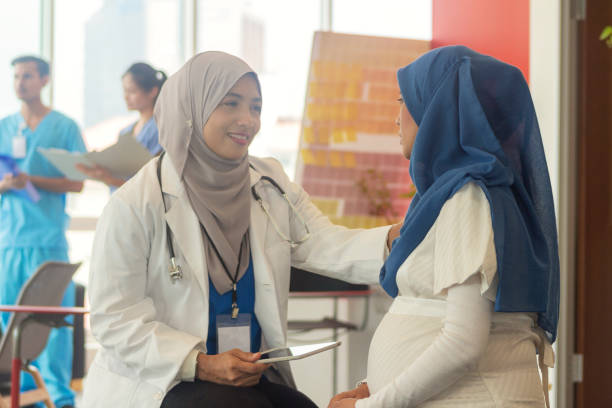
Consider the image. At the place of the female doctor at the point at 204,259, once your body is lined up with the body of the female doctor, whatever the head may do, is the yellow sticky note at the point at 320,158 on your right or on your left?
on your left

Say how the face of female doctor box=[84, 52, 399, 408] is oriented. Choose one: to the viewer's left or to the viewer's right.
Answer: to the viewer's right

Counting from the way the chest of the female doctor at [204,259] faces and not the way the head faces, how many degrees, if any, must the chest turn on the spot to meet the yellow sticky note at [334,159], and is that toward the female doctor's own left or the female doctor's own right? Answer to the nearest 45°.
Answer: approximately 135° to the female doctor's own left

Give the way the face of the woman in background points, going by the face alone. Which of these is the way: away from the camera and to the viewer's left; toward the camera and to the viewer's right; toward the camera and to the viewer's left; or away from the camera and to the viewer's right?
toward the camera and to the viewer's left

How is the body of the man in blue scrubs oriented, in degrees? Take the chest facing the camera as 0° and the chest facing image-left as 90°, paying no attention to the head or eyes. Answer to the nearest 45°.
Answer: approximately 45°

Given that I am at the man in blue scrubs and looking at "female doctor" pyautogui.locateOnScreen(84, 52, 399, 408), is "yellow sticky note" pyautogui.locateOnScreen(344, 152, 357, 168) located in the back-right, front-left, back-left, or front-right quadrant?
front-left

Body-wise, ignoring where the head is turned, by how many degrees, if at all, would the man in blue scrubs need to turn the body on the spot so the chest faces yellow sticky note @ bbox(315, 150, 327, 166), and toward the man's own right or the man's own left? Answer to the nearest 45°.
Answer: approximately 135° to the man's own left

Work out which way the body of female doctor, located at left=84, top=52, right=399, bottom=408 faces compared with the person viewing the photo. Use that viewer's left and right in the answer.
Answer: facing the viewer and to the right of the viewer

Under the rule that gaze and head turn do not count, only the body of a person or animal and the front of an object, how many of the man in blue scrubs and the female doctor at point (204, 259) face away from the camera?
0

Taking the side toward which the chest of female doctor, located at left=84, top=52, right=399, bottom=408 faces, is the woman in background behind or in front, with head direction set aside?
behind

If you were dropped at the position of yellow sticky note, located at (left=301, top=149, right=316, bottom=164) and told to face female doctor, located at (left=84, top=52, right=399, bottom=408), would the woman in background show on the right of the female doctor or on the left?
right
